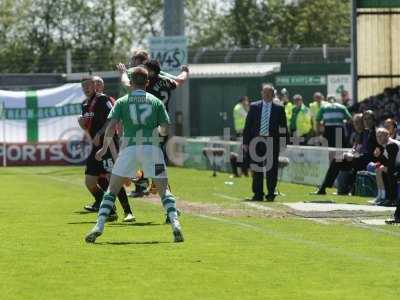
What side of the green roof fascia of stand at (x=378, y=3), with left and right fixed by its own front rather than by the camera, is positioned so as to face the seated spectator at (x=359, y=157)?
front

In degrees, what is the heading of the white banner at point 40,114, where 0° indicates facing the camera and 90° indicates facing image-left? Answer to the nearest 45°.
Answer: approximately 0°

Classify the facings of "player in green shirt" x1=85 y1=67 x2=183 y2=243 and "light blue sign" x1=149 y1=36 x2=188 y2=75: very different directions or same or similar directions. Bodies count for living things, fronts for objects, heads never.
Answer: very different directions

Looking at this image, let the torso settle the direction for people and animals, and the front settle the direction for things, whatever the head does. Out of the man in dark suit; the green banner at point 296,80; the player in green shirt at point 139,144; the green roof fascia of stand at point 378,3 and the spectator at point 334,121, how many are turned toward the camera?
3

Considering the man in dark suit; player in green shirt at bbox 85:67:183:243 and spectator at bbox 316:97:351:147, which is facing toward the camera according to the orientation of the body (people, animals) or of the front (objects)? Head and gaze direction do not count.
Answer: the man in dark suit

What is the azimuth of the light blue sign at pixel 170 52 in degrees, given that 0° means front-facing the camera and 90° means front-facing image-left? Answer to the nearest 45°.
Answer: approximately 0°

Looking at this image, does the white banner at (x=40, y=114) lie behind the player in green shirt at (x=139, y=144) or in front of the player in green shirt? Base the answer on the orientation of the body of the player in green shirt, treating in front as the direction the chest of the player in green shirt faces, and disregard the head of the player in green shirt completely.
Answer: in front

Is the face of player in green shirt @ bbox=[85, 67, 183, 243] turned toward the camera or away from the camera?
away from the camera

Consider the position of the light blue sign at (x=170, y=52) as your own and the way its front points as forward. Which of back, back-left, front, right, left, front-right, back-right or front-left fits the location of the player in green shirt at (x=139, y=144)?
front
